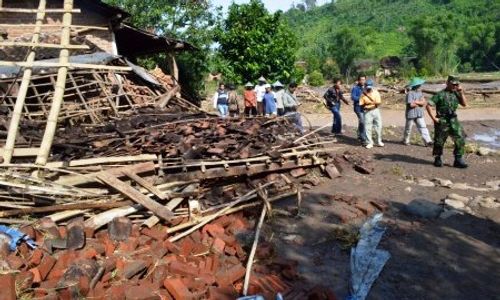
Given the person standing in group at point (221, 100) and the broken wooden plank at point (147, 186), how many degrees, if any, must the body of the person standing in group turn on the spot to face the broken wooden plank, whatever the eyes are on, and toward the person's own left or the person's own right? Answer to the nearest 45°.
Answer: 0° — they already face it

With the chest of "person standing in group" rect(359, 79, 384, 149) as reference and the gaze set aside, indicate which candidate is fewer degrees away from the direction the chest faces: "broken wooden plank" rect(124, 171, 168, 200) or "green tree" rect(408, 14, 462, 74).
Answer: the broken wooden plank

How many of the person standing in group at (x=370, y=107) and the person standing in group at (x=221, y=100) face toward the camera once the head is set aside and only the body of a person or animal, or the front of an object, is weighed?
2

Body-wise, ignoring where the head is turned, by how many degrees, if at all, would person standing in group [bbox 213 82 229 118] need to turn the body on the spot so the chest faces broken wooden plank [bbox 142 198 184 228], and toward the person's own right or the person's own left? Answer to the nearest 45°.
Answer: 0° — they already face it

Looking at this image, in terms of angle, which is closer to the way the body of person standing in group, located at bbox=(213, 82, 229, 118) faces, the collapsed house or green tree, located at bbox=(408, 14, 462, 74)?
the collapsed house

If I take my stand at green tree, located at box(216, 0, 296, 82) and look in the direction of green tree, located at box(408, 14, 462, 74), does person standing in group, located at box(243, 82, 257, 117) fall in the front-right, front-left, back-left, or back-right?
back-right

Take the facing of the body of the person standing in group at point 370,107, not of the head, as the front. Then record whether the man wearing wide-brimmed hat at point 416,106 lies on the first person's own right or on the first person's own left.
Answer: on the first person's own left

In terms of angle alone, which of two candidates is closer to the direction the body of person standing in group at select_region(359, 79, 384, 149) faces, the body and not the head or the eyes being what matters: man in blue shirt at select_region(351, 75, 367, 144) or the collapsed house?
the collapsed house

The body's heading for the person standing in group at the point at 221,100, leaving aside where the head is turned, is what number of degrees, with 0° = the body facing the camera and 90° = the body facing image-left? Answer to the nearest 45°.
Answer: approximately 0°

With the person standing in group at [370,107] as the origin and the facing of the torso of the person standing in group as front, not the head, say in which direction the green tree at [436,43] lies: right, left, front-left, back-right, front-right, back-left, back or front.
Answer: back

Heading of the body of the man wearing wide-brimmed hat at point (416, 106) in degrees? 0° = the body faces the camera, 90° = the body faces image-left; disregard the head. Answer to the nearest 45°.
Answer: approximately 45°

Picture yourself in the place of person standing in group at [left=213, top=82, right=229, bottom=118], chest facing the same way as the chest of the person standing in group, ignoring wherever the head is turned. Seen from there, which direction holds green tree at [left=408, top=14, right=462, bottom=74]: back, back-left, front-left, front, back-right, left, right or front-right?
back-left
